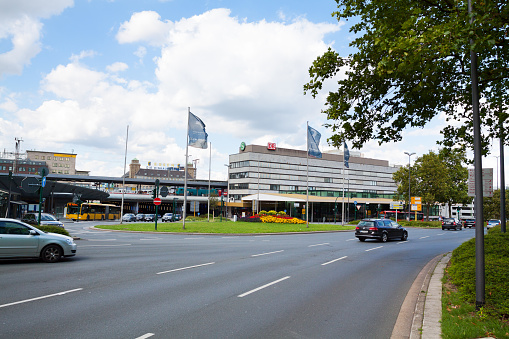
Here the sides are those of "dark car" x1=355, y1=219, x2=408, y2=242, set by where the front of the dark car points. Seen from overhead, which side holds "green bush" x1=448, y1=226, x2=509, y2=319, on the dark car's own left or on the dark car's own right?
on the dark car's own right

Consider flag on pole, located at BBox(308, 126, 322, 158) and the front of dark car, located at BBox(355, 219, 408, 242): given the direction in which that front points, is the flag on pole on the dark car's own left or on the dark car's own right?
on the dark car's own left

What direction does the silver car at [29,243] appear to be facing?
to the viewer's right

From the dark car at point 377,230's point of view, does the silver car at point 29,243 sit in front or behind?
behind

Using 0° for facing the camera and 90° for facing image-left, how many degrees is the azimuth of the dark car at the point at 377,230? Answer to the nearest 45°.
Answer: approximately 225°

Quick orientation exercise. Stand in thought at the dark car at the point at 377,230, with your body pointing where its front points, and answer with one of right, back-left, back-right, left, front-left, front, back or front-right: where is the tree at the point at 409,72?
back-right

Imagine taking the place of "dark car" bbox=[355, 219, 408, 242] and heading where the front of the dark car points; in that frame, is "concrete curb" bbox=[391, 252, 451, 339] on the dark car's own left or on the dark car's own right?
on the dark car's own right

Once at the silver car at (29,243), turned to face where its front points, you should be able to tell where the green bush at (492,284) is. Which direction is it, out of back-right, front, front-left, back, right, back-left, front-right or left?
front-right

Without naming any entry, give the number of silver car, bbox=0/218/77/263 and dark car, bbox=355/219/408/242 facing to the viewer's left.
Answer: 0
